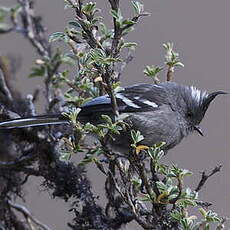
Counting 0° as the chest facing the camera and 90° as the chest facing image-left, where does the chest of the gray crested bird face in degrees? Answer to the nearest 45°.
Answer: approximately 270°
